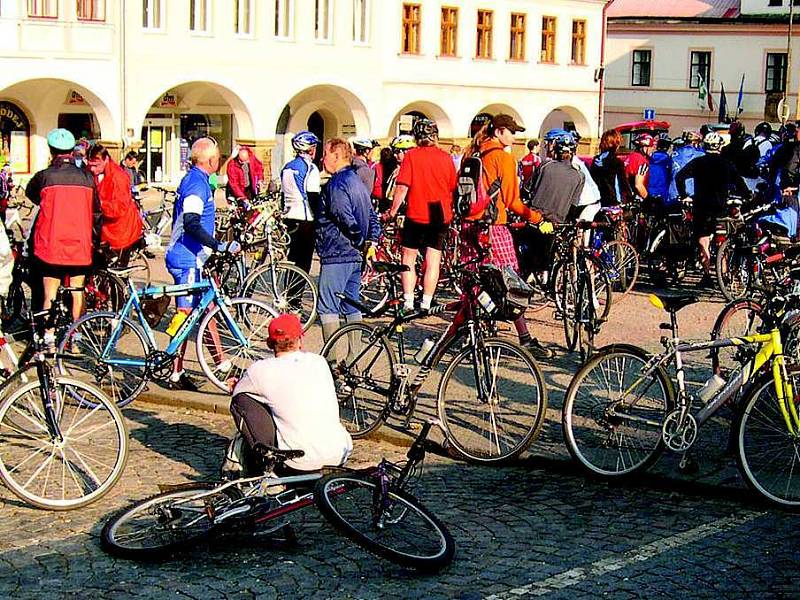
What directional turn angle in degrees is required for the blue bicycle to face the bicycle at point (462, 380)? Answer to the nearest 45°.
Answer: approximately 45° to its right

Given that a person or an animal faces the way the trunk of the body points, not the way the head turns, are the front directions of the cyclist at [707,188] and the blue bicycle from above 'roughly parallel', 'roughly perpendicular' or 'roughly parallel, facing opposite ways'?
roughly perpendicular

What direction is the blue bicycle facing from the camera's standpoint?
to the viewer's right

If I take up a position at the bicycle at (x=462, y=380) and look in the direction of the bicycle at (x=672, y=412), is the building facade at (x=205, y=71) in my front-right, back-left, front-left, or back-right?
back-left

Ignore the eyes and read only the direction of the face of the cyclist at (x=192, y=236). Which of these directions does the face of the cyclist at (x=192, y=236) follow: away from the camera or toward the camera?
away from the camera

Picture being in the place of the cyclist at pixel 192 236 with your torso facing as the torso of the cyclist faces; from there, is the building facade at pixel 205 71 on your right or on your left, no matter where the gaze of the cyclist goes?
on your left

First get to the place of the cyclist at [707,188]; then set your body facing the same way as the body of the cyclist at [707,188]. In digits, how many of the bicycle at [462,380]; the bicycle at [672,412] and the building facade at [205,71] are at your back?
2

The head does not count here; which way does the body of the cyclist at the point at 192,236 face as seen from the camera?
to the viewer's right

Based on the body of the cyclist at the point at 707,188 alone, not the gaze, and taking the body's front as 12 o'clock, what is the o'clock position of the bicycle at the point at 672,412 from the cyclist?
The bicycle is roughly at 6 o'clock from the cyclist.

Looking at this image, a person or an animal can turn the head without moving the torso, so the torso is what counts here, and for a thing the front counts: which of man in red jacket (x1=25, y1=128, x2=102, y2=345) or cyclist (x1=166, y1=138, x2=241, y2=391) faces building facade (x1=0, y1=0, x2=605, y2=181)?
the man in red jacket

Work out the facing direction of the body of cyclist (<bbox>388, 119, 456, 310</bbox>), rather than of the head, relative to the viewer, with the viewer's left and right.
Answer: facing away from the viewer

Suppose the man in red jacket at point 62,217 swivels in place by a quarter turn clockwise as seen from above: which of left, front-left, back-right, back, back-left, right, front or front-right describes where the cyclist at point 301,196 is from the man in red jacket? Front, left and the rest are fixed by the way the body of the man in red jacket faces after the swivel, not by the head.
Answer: front-left

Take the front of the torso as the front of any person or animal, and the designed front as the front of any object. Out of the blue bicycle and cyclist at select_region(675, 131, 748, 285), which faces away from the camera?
the cyclist

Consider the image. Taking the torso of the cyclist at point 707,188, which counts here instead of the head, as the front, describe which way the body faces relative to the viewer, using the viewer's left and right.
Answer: facing away from the viewer

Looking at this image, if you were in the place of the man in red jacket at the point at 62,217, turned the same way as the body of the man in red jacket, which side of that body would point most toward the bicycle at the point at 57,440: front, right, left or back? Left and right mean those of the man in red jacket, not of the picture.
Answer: back
